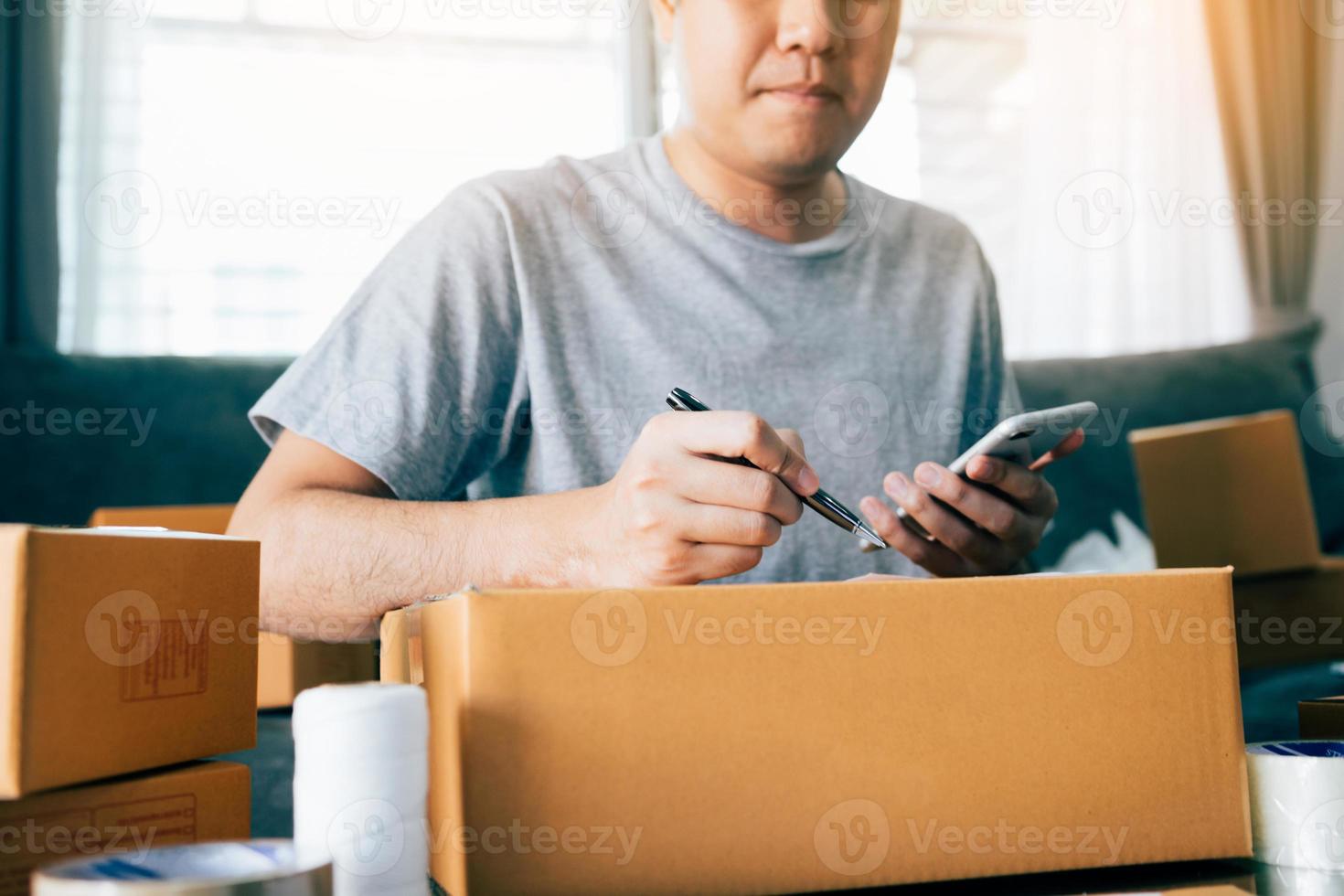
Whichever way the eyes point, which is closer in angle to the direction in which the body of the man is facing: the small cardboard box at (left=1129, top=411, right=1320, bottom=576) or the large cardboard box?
the large cardboard box

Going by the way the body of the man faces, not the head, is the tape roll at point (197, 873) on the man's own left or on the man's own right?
on the man's own right

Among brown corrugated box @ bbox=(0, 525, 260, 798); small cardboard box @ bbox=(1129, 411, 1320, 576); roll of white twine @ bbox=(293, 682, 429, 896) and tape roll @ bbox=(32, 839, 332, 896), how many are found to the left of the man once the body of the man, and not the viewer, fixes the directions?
1

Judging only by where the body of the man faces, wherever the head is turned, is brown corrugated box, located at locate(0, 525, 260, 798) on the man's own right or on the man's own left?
on the man's own right

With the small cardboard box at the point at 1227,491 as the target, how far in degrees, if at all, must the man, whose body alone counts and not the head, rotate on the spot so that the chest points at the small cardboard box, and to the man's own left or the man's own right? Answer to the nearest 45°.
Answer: approximately 90° to the man's own left

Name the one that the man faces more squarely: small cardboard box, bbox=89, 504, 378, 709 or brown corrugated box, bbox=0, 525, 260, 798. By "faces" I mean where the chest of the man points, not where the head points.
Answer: the brown corrugated box

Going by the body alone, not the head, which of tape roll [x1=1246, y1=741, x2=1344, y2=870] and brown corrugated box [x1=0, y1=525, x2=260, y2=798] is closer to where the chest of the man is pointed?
the tape roll

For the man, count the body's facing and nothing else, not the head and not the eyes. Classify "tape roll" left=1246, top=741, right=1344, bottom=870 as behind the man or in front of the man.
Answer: in front

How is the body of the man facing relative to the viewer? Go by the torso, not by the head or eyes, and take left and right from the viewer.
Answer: facing the viewer and to the right of the viewer

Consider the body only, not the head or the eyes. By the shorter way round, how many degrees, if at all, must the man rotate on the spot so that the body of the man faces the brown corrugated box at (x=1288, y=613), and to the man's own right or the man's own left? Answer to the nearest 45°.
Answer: approximately 90° to the man's own left

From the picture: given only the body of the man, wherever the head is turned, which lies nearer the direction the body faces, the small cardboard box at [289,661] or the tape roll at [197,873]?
the tape roll

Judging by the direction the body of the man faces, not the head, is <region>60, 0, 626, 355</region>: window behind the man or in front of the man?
behind

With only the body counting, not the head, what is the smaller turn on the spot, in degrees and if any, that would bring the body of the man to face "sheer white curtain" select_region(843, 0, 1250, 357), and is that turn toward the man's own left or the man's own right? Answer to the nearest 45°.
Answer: approximately 90° to the man's own left

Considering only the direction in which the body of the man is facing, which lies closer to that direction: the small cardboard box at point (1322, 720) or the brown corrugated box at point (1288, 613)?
the small cardboard box
